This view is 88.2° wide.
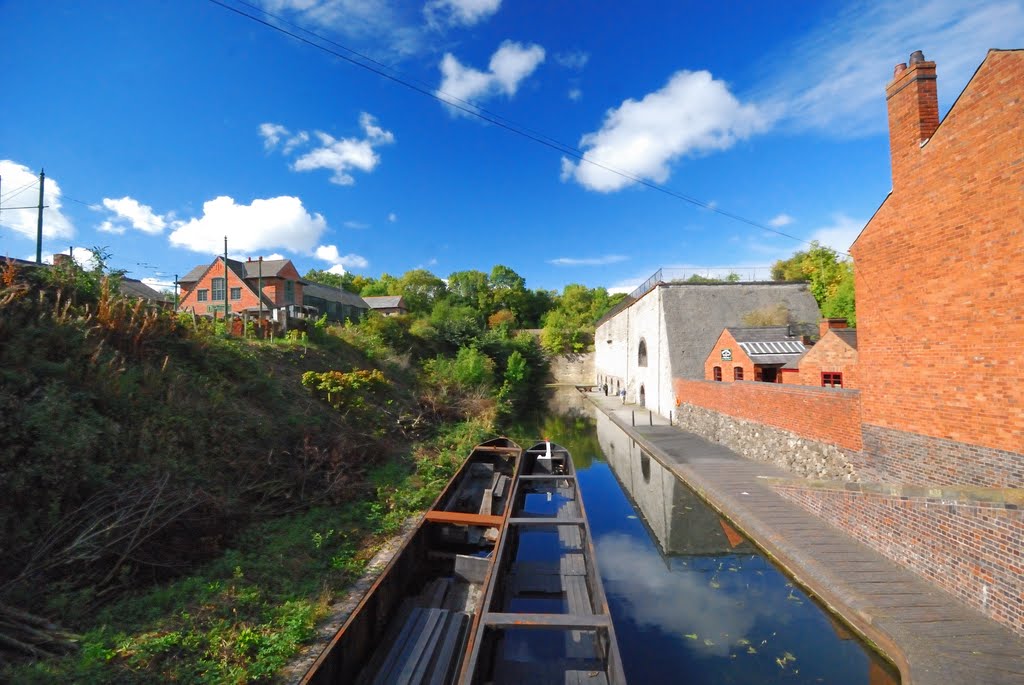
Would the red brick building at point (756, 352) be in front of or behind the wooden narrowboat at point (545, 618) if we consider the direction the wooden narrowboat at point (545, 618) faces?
in front

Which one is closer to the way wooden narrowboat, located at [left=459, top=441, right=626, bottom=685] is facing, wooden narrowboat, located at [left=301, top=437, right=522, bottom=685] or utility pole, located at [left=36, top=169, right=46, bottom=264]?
the utility pole

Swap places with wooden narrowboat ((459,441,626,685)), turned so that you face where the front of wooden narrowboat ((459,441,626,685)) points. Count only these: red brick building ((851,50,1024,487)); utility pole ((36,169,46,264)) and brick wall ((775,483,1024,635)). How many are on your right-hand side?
2

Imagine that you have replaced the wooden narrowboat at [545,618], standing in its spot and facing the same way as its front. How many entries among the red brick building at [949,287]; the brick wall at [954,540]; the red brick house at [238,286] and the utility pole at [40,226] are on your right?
2

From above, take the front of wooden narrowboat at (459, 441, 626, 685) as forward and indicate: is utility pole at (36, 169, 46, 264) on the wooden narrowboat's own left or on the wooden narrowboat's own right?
on the wooden narrowboat's own left

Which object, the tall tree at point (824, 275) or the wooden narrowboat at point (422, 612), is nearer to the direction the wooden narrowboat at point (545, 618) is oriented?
the tall tree

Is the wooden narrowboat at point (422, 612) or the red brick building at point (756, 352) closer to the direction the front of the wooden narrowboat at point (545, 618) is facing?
the red brick building

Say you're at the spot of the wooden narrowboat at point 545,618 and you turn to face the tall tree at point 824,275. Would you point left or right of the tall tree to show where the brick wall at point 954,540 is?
right

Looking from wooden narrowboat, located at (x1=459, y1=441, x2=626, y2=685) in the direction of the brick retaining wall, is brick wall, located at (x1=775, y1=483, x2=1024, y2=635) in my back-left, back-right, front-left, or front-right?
front-right

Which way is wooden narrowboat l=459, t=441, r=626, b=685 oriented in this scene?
away from the camera

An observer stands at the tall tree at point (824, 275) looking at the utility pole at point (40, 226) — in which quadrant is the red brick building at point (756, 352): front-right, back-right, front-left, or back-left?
front-left

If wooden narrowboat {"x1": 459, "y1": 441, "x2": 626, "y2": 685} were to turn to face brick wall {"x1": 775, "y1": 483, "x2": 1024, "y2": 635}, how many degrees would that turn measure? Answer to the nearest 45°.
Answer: approximately 90° to its right

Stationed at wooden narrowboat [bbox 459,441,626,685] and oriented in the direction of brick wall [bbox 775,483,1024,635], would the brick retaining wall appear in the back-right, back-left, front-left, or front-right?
front-left

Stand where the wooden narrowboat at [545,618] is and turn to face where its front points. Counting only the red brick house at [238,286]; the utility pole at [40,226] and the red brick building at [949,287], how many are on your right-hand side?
1

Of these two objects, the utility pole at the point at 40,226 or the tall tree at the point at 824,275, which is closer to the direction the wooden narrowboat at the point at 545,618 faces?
the tall tree

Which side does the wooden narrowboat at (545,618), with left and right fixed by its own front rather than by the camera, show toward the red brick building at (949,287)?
right

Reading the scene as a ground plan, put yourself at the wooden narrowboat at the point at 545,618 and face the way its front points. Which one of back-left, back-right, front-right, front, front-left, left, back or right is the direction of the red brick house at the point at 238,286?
front-left
